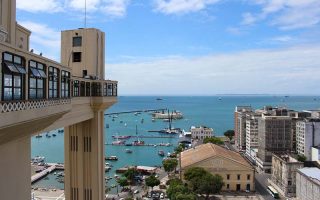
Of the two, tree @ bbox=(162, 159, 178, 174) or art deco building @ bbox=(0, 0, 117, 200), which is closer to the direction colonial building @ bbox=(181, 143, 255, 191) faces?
the art deco building

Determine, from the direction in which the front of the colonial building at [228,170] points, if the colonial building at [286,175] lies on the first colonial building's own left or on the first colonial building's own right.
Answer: on the first colonial building's own left

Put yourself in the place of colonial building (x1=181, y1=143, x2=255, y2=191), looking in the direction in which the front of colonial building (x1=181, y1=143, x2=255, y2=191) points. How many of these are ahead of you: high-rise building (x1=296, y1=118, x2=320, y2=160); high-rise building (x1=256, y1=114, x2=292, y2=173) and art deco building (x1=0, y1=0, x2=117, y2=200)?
1

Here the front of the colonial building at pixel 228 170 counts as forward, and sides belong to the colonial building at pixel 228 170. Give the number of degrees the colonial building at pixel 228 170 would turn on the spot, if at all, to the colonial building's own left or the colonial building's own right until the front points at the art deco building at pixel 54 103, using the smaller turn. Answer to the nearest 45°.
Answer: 0° — it already faces it

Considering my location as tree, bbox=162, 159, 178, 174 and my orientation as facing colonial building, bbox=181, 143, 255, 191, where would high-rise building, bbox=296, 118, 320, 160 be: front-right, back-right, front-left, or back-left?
front-left

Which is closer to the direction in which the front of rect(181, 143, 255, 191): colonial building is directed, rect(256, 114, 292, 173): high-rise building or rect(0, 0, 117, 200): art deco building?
the art deco building

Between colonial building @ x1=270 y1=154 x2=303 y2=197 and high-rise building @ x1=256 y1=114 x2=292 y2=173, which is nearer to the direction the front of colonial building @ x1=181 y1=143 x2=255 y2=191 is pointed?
the colonial building

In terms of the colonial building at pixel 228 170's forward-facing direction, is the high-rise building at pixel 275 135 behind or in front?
behind

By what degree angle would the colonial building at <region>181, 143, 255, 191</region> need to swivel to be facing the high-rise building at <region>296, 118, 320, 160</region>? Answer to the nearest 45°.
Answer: approximately 135° to its left

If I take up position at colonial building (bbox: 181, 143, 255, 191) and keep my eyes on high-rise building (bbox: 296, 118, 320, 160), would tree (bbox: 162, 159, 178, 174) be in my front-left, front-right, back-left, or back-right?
back-left

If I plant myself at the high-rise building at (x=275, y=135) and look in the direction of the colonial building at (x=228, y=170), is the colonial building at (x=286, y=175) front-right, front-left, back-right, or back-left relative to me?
front-left

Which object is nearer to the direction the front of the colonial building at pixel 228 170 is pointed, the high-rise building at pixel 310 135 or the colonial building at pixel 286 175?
the colonial building

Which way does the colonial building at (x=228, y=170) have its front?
toward the camera

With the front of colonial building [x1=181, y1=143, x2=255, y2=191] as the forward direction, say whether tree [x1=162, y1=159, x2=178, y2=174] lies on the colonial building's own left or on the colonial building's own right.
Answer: on the colonial building's own right
